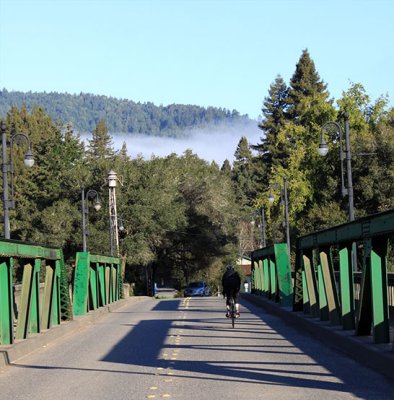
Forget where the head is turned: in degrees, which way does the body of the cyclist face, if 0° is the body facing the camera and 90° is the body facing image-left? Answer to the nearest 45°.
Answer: approximately 180°

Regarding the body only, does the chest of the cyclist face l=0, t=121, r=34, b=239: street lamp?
no
